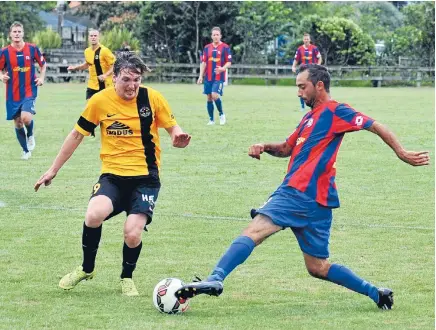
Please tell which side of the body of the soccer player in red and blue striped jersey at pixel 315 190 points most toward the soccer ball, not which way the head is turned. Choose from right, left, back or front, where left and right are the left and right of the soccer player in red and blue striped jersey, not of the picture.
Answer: front

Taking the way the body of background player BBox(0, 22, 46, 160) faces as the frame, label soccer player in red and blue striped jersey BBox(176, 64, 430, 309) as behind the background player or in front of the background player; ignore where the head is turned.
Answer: in front

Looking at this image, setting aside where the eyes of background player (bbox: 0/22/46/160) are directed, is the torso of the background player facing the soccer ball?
yes

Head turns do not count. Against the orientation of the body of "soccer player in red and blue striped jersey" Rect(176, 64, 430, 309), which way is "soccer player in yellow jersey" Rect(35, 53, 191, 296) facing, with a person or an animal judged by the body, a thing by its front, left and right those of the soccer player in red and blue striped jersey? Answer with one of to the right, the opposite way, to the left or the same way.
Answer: to the left

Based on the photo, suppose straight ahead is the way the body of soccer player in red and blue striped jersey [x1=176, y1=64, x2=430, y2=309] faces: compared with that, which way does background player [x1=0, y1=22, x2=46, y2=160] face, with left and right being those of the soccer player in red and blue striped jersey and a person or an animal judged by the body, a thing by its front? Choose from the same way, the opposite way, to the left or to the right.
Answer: to the left

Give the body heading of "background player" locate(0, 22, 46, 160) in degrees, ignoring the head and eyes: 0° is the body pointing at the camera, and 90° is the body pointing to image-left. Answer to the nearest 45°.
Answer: approximately 0°

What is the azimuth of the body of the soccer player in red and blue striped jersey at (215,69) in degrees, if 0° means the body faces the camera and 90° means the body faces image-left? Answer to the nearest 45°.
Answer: approximately 0°

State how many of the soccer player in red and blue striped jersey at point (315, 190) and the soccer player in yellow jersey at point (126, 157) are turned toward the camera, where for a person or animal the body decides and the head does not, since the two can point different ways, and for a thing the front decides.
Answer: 1

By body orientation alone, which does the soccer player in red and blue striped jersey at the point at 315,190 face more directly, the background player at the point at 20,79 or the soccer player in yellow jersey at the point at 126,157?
the soccer player in yellow jersey

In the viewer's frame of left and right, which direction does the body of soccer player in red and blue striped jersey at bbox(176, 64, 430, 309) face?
facing to the left of the viewer
